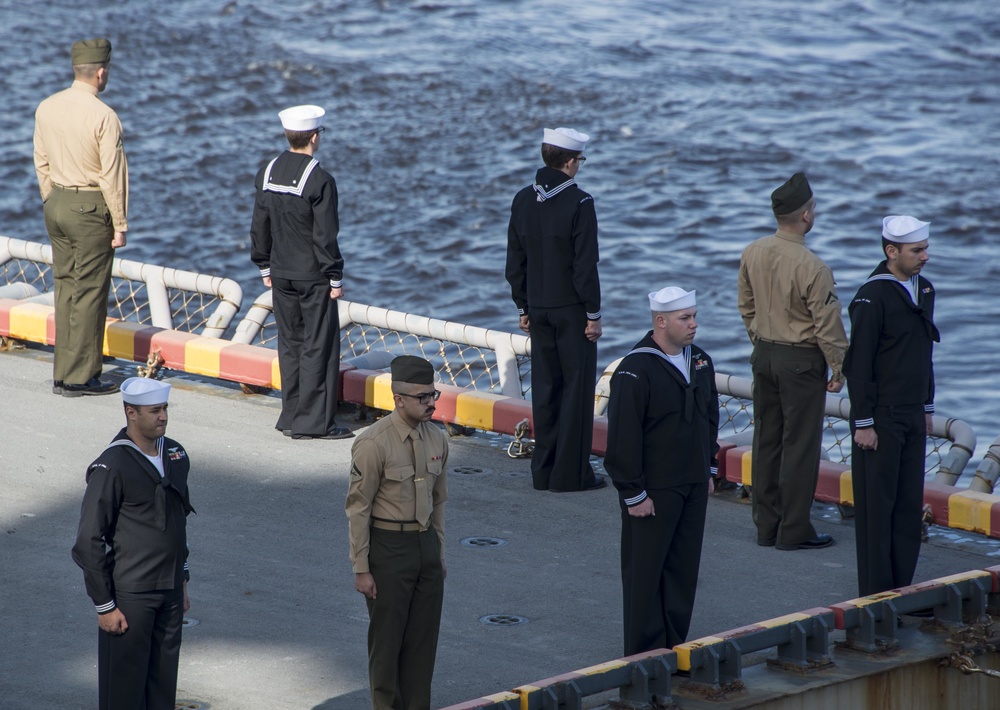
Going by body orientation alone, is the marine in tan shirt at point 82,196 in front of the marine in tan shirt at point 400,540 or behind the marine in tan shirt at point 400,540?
behind

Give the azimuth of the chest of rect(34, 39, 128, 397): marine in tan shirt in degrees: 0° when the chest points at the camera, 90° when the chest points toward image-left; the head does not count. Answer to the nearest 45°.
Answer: approximately 225°

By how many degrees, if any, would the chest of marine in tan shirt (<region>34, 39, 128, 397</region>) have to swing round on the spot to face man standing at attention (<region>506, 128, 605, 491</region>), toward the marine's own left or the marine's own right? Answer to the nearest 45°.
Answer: approximately 90° to the marine's own right

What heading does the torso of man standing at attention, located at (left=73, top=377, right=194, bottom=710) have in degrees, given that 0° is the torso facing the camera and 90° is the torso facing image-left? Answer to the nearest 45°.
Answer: approximately 315°

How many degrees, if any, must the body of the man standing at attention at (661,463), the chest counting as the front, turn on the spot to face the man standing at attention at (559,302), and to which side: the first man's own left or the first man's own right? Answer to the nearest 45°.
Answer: approximately 135° to the first man's own left

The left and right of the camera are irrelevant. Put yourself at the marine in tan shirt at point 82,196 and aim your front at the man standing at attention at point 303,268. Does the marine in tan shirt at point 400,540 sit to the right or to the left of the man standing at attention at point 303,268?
right

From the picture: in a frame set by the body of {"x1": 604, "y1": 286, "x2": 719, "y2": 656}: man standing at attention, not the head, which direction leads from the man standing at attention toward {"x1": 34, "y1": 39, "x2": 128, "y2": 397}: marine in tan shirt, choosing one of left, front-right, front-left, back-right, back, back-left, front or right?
back

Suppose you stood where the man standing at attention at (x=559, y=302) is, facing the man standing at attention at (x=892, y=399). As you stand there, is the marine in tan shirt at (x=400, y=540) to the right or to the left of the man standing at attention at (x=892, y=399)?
right

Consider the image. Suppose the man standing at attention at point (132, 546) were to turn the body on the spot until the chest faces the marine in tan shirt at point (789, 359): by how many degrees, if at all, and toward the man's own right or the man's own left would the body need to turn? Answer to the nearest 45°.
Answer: approximately 90° to the man's own left

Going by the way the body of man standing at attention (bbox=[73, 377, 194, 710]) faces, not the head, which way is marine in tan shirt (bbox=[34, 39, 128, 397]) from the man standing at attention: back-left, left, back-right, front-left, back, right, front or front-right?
back-left

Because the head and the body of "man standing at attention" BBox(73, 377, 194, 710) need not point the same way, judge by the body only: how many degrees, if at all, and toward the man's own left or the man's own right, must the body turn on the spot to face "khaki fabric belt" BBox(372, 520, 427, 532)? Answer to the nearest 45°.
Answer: approximately 45° to the man's own left
